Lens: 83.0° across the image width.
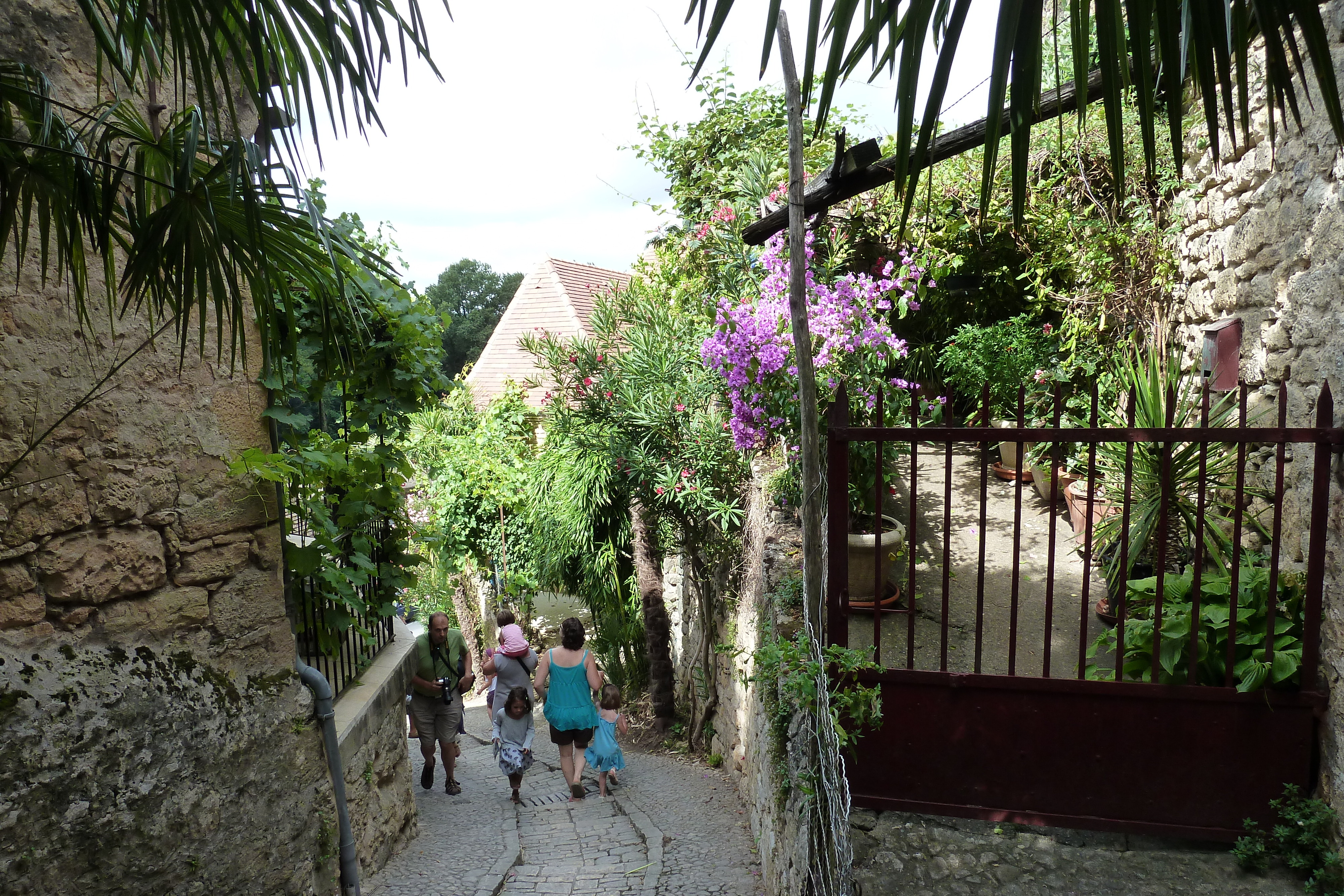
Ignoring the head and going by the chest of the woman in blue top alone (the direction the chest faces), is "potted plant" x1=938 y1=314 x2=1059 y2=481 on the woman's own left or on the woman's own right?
on the woman's own right

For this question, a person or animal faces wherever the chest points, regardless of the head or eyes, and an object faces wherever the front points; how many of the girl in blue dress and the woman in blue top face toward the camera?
0

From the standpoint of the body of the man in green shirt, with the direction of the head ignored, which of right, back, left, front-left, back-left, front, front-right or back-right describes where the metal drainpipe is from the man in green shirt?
front

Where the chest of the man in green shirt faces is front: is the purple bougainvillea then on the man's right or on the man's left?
on the man's left

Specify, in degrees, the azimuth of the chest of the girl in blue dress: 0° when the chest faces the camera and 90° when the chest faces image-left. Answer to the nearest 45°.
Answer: approximately 180°

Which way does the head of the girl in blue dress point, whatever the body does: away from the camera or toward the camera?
away from the camera

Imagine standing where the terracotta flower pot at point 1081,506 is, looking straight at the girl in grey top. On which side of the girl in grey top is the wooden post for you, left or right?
left

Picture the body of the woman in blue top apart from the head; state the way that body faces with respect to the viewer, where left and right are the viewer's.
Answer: facing away from the viewer
